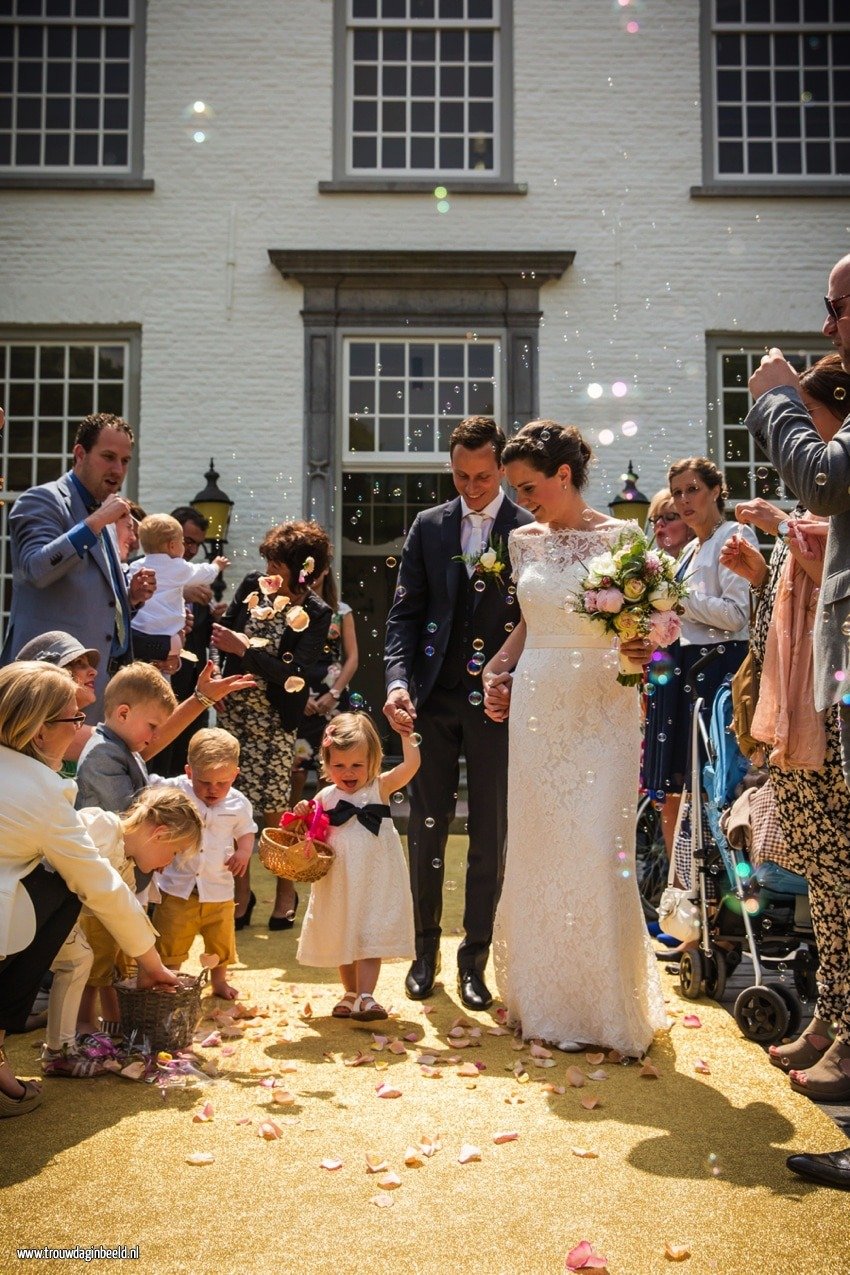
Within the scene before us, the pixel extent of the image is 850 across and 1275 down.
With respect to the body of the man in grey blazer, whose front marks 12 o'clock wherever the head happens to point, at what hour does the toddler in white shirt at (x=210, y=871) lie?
The toddler in white shirt is roughly at 1 o'clock from the man in grey blazer.

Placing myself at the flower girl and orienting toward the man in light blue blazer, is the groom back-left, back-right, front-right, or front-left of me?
back-right

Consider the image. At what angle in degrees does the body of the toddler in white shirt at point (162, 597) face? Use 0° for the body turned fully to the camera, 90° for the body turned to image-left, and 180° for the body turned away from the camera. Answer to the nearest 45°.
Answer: approximately 225°

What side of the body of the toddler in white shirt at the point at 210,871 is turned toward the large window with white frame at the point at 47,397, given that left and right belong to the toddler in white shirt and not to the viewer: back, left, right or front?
back

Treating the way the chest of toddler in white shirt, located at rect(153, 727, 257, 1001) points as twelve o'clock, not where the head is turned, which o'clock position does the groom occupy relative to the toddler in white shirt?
The groom is roughly at 9 o'clock from the toddler in white shirt.

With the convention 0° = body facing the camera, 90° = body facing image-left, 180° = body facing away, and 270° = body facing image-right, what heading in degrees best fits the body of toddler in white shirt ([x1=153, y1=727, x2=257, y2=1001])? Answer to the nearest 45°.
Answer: approximately 0°

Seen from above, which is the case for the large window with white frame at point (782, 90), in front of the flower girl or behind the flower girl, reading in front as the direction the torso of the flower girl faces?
behind

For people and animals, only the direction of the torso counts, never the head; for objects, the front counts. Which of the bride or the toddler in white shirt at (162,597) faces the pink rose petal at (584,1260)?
the bride
